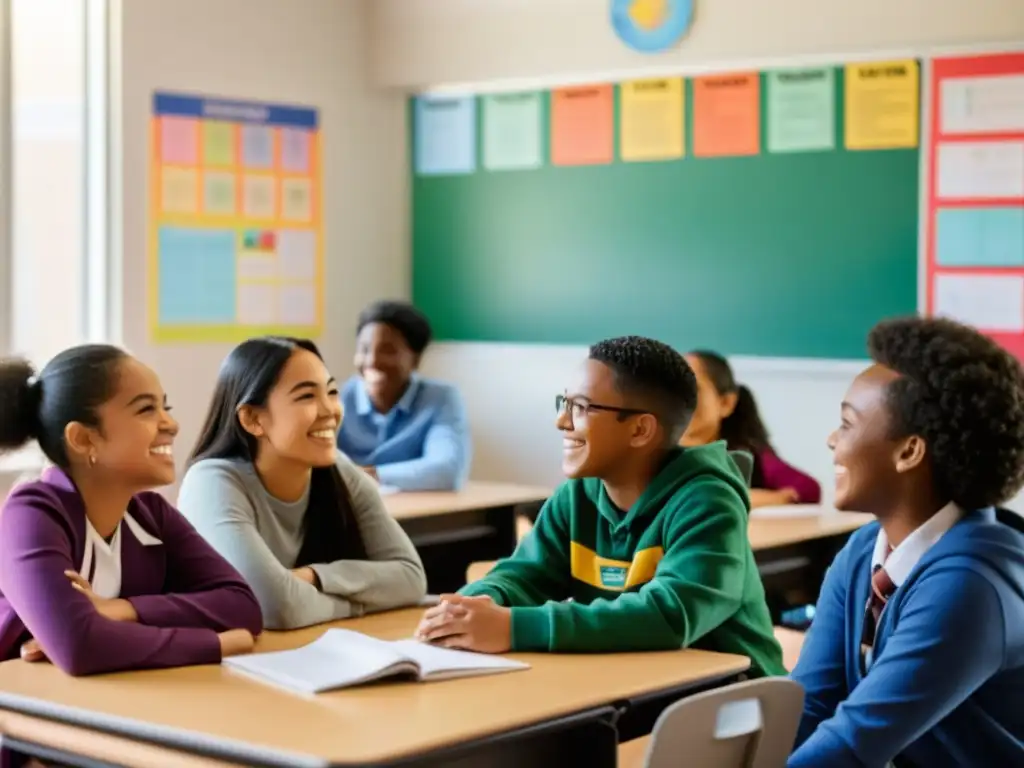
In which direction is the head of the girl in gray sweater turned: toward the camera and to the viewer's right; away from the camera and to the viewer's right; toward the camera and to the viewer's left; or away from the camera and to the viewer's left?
toward the camera and to the viewer's right

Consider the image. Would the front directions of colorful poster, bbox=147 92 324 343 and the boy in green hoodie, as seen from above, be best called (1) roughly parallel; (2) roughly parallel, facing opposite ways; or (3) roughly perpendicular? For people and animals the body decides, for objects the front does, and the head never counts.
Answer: roughly perpendicular

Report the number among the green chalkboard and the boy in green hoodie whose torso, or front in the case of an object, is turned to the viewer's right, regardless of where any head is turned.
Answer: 0

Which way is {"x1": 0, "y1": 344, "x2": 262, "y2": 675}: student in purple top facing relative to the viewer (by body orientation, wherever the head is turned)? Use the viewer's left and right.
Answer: facing the viewer and to the right of the viewer

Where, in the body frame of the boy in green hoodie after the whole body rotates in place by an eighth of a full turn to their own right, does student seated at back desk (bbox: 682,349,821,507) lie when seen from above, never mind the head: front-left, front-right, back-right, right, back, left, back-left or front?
right

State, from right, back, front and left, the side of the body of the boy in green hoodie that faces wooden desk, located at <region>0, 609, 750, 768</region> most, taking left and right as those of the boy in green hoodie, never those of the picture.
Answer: front

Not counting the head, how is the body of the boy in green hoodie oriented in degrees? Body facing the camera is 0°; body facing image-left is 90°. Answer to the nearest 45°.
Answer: approximately 45°

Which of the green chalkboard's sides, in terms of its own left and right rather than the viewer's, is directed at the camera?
front

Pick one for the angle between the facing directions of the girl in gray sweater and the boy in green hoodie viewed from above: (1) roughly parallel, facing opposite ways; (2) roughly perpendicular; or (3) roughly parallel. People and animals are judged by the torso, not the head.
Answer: roughly perpendicular

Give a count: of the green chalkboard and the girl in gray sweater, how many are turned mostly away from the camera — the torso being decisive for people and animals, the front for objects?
0

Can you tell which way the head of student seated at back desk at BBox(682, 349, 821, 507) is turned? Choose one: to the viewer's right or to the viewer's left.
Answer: to the viewer's left

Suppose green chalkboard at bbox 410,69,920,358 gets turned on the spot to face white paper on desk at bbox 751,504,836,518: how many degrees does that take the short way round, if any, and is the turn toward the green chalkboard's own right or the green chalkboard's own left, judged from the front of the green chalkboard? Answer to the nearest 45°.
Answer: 0° — it already faces it

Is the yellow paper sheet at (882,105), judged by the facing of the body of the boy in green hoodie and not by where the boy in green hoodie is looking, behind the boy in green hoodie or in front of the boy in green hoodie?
behind

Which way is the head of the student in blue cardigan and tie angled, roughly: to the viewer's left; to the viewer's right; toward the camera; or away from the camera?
to the viewer's left

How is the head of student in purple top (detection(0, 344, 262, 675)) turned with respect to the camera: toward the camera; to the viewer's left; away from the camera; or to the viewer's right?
to the viewer's right

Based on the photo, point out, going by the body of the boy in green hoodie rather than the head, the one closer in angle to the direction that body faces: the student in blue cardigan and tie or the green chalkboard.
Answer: the student in blue cardigan and tie

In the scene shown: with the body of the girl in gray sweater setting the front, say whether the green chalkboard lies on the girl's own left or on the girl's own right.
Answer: on the girl's own left

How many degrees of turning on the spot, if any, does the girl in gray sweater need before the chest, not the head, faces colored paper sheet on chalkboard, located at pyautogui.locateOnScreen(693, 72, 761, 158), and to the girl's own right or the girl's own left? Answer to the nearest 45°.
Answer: approximately 90° to the girl's own left

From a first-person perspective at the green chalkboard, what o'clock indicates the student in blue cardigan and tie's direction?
The student in blue cardigan and tie is roughly at 12 o'clock from the green chalkboard.

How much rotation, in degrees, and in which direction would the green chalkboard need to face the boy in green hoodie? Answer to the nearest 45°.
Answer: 0° — it already faces them

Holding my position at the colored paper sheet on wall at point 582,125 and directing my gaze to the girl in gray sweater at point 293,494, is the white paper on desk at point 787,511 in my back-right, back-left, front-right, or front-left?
front-left

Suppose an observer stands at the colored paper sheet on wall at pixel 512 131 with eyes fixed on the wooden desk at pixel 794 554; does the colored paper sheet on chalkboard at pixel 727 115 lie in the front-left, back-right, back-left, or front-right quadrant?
front-left
